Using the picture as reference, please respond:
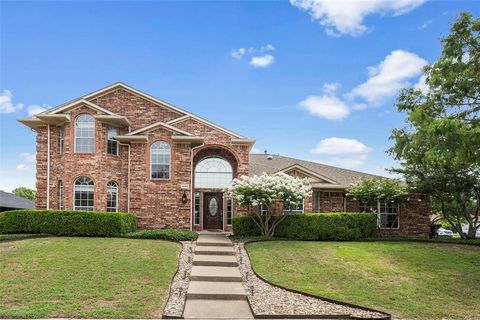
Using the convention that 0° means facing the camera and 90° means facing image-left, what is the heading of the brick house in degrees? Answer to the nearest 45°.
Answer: approximately 0°

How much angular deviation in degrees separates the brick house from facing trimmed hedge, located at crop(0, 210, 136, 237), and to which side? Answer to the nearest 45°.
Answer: approximately 45° to its right

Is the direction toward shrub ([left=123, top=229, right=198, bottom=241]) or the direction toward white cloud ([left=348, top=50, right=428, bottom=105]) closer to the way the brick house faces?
the shrub

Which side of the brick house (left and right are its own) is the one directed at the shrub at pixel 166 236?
front
